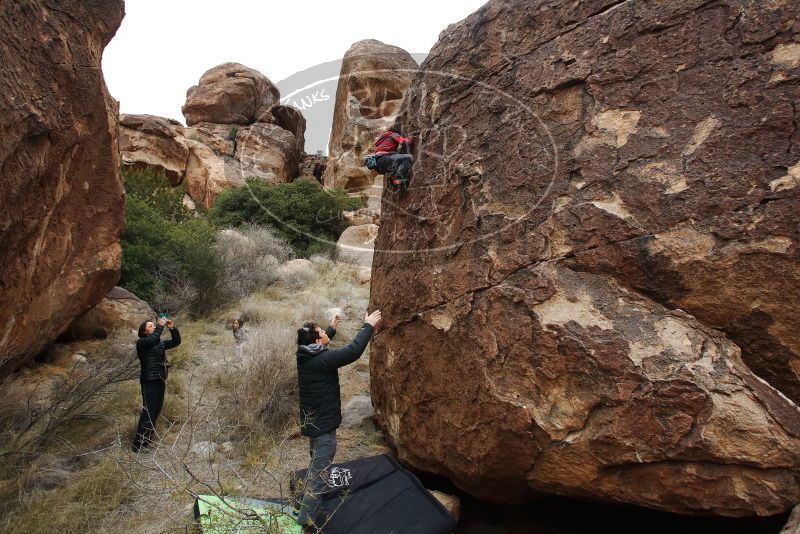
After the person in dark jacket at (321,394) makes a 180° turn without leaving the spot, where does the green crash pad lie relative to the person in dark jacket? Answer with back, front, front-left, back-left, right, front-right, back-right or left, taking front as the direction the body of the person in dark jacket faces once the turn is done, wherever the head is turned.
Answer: front

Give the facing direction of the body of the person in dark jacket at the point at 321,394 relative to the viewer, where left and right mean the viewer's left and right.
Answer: facing away from the viewer and to the right of the viewer

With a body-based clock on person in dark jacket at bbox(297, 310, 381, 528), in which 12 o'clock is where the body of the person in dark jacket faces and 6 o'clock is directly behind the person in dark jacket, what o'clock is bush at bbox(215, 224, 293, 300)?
The bush is roughly at 10 o'clock from the person in dark jacket.

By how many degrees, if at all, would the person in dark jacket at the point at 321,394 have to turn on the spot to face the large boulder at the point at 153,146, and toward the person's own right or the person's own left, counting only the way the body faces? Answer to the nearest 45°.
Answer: approximately 45° to the person's own left

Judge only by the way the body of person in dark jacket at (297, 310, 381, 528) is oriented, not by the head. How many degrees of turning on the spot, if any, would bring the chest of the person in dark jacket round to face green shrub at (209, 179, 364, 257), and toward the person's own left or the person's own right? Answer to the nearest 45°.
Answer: approximately 45° to the person's own left

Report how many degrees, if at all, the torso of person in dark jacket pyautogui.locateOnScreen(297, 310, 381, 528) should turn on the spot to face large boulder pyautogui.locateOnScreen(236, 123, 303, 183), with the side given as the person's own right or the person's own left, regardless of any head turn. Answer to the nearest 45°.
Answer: approximately 45° to the person's own left

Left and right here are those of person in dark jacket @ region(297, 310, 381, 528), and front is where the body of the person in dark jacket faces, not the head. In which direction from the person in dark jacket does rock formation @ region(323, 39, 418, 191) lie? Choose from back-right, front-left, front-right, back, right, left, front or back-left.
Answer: front-left
